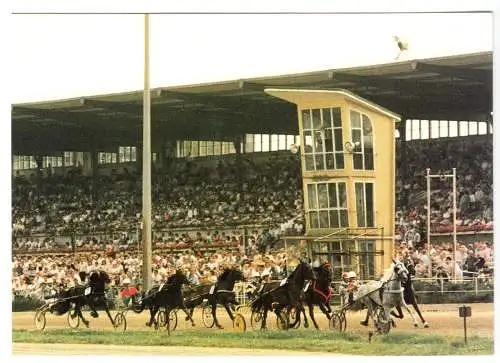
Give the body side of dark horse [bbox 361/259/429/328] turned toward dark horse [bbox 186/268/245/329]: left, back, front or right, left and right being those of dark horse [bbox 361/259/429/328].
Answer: back

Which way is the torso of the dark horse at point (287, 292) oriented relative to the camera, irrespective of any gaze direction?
to the viewer's right

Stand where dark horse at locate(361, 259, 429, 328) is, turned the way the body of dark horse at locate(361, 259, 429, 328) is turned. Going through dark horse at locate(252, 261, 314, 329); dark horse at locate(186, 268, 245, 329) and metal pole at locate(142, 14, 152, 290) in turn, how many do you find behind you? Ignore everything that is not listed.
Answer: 3

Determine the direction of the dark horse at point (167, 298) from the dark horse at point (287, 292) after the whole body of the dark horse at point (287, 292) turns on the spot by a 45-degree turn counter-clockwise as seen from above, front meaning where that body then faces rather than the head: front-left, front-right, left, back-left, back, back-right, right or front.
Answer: back-left

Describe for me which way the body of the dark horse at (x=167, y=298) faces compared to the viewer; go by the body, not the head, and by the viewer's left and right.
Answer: facing to the right of the viewer

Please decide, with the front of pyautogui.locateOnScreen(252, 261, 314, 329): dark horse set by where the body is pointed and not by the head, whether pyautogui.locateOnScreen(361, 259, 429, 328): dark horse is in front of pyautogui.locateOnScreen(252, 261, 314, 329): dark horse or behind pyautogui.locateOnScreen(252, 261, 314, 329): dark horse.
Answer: in front

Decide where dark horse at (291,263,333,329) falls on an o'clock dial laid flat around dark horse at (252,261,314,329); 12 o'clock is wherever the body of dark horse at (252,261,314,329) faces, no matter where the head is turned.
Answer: dark horse at (291,263,333,329) is roughly at 12 o'clock from dark horse at (252,261,314,329).

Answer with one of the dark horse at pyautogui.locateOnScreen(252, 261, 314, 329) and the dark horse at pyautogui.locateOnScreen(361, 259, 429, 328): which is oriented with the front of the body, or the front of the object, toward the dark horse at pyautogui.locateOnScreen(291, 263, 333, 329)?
the dark horse at pyautogui.locateOnScreen(252, 261, 314, 329)

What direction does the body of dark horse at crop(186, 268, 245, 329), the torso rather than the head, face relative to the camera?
to the viewer's right

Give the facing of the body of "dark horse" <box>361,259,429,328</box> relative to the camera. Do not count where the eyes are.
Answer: to the viewer's right
